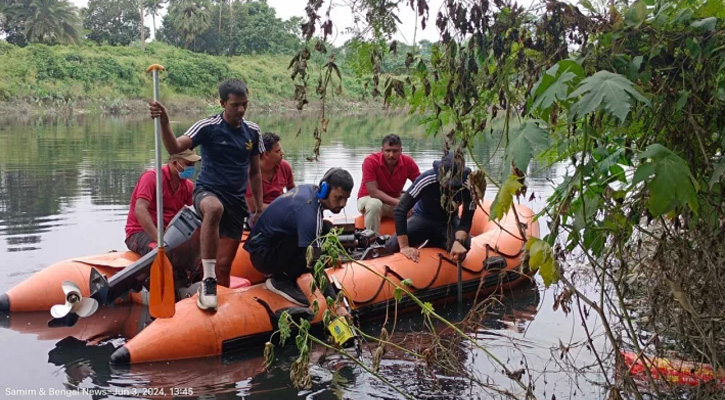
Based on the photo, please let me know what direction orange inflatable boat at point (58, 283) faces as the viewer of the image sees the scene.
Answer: facing away from the viewer and to the right of the viewer

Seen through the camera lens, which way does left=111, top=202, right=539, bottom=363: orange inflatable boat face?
facing away from the viewer and to the right of the viewer

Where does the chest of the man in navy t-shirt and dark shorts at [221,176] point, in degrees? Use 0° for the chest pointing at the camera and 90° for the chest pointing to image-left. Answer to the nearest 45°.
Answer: approximately 315°

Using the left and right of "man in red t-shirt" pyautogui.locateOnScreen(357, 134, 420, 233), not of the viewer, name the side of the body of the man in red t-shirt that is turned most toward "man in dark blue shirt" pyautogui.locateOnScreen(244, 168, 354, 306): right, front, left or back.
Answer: front
